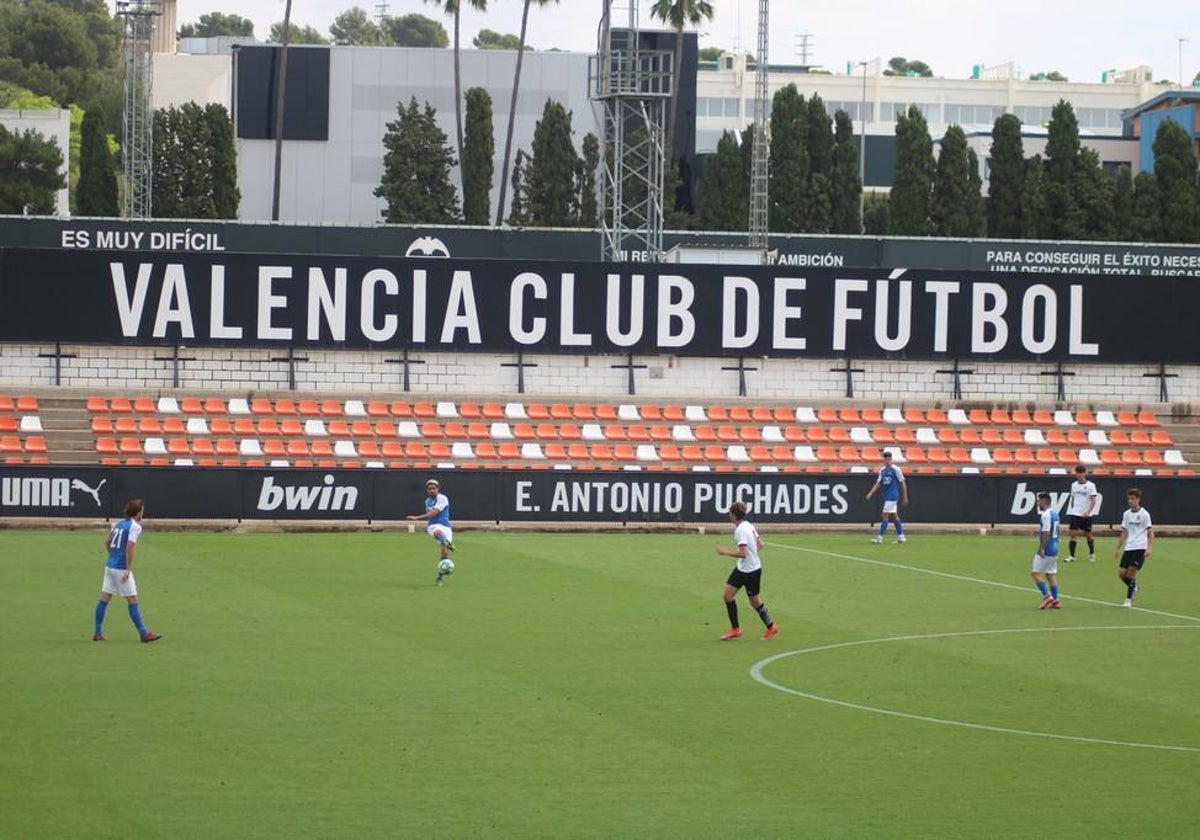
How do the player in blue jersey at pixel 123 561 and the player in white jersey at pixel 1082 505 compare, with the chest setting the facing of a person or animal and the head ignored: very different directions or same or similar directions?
very different directions

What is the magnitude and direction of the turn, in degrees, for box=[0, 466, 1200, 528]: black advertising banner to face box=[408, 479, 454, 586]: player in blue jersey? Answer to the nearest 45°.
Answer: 0° — it already faces them

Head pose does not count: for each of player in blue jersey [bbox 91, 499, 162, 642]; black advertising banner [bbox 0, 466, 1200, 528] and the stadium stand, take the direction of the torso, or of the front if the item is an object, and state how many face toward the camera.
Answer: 2

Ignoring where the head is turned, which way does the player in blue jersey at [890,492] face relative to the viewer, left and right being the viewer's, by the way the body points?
facing the viewer and to the left of the viewer

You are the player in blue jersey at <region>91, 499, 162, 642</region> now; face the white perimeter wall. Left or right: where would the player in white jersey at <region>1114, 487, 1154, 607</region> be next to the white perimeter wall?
right

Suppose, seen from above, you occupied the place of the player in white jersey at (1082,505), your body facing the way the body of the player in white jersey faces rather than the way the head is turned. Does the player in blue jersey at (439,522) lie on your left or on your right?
on your right

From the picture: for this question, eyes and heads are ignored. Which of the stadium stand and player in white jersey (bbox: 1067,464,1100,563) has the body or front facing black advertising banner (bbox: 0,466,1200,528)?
the stadium stand

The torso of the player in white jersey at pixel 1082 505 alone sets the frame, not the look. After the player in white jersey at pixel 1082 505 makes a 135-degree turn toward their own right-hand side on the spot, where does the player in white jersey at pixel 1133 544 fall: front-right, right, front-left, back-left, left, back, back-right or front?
back-left

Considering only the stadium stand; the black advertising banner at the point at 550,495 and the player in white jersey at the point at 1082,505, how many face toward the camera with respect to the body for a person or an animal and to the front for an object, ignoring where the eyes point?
3

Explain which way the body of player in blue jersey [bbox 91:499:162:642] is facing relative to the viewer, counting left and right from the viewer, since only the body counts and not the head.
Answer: facing away from the viewer and to the right of the viewer

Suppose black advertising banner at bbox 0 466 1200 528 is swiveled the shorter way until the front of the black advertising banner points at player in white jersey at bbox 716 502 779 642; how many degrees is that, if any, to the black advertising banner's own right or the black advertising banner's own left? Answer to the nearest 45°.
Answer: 0° — it already faces them

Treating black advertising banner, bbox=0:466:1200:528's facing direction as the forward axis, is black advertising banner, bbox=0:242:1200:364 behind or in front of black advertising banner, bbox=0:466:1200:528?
behind
